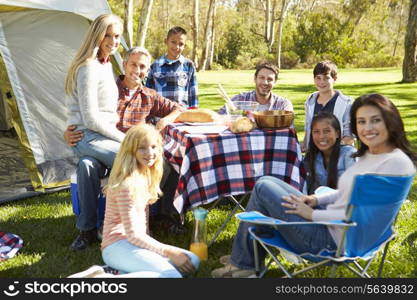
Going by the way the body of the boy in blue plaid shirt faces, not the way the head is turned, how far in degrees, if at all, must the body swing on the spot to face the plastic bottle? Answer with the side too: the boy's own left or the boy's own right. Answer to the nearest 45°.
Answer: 0° — they already face it

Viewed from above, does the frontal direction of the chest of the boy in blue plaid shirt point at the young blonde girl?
yes

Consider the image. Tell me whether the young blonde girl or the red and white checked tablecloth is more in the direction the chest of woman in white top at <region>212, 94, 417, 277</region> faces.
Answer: the young blonde girl
